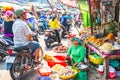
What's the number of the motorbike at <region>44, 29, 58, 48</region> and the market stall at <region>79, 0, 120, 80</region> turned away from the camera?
1

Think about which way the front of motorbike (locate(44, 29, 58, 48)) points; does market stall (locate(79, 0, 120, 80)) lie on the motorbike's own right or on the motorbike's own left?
on the motorbike's own left

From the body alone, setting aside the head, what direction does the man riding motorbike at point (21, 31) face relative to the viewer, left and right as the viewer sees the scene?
facing away from the viewer and to the right of the viewer

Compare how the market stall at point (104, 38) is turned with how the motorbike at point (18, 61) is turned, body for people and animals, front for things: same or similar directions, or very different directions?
very different directions
